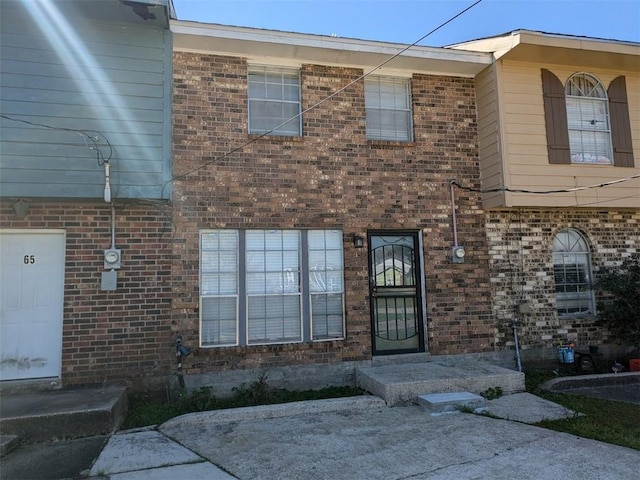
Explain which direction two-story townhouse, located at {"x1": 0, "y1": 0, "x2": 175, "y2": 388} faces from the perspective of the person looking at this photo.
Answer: facing the viewer

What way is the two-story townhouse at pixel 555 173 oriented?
toward the camera

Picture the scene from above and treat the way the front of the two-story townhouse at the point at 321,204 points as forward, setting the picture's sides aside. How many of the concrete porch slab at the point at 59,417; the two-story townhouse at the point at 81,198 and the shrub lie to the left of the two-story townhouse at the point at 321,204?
1

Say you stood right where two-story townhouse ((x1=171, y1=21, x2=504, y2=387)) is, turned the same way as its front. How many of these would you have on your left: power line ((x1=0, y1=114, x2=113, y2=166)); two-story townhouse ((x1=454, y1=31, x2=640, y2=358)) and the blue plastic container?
2

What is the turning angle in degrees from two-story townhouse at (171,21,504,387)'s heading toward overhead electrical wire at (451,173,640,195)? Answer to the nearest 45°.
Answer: approximately 90° to its left

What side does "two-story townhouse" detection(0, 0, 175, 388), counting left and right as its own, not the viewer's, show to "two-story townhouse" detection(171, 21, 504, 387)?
left

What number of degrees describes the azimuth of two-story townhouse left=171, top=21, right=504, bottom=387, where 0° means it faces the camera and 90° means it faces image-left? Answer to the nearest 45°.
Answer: approximately 0°

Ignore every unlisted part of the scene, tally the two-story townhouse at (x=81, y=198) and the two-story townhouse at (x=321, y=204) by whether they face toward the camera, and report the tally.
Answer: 2

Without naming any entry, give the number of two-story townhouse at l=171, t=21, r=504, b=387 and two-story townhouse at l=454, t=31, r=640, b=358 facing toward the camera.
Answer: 2

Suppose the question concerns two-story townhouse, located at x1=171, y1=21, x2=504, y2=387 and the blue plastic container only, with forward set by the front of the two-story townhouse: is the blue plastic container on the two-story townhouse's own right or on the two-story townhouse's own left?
on the two-story townhouse's own left

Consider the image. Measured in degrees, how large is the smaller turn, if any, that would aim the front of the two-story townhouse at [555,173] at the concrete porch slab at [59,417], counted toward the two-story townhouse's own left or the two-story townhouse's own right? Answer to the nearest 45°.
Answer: approximately 45° to the two-story townhouse's own right
